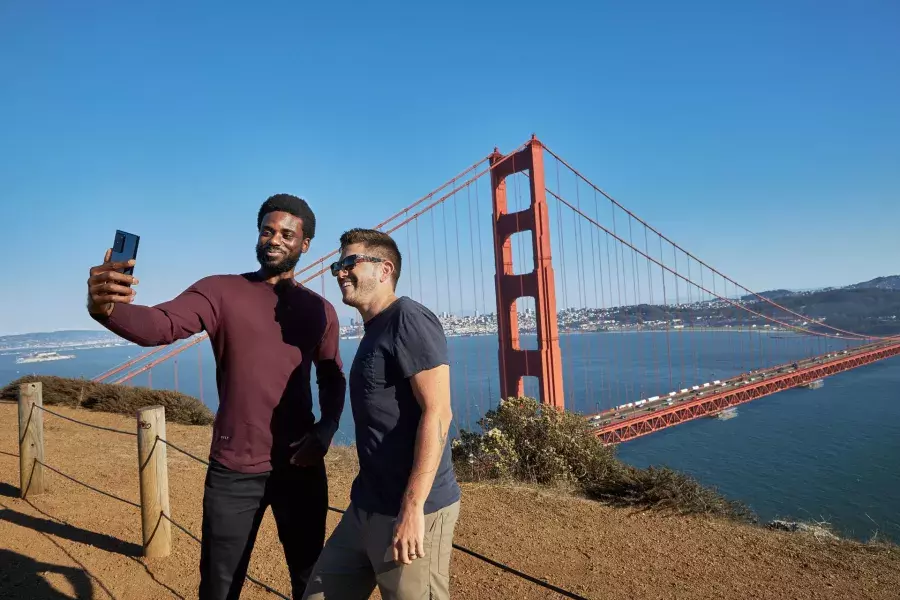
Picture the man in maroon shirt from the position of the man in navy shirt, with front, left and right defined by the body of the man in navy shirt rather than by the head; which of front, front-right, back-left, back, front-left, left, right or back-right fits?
right

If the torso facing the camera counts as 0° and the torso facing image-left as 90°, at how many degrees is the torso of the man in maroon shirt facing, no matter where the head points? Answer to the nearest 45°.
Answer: approximately 0°

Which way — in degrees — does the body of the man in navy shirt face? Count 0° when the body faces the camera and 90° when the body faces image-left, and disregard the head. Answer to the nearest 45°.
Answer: approximately 45°

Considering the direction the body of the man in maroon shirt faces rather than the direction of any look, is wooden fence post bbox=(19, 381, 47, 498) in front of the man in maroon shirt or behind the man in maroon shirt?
behind

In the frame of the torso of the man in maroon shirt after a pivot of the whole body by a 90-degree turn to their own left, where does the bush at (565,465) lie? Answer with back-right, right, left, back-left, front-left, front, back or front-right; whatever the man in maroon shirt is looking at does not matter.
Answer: front-left

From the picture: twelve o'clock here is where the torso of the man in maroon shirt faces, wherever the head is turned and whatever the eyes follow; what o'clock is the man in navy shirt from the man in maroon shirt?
The man in navy shirt is roughly at 9 o'clock from the man in maroon shirt.

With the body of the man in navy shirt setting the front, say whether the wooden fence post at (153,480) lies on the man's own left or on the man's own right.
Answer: on the man's own right

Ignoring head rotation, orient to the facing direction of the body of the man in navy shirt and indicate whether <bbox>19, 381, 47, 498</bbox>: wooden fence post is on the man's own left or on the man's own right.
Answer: on the man's own right
